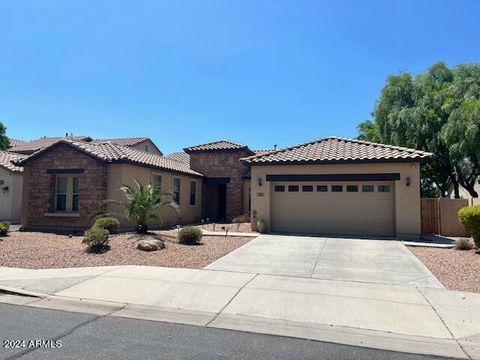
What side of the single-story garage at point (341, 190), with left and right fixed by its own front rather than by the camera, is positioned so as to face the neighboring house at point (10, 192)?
right

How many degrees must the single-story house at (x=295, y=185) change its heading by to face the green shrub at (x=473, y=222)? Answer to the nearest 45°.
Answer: approximately 45° to its left

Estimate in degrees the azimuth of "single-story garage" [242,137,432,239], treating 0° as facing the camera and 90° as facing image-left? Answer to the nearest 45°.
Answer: approximately 0°

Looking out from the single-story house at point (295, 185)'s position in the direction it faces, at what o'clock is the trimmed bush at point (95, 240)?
The trimmed bush is roughly at 2 o'clock from the single-story house.

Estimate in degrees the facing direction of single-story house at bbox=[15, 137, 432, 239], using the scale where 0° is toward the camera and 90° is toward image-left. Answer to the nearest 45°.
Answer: approximately 0°

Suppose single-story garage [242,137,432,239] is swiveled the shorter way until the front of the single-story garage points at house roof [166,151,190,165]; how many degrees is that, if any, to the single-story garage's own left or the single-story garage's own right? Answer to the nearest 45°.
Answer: approximately 135° to the single-story garage's own right

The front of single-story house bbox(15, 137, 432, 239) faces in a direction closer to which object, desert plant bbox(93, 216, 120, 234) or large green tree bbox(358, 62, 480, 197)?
the desert plant

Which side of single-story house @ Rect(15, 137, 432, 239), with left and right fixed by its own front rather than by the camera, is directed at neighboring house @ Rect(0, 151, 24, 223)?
right

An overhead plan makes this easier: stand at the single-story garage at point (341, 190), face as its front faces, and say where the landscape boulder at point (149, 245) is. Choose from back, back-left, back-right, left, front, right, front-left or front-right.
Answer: front-right
